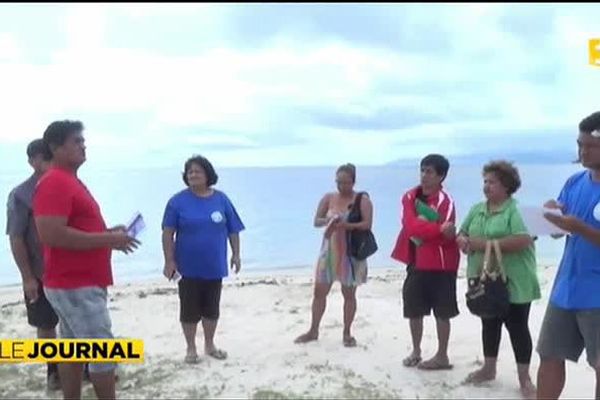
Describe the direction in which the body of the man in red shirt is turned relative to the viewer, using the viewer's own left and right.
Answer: facing to the right of the viewer

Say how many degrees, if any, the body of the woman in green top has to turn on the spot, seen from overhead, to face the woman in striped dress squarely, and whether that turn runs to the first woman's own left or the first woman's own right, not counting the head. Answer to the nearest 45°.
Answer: approximately 90° to the first woman's own right

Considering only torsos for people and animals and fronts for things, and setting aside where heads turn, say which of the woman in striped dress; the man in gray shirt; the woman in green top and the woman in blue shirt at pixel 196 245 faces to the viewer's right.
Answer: the man in gray shirt

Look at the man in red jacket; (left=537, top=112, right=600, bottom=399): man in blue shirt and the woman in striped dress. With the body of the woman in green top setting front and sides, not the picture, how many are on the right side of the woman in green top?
2

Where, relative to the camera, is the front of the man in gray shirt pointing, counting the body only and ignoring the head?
to the viewer's right

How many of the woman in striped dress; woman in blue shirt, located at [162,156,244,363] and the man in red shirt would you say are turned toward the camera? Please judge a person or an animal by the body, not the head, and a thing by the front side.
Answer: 2

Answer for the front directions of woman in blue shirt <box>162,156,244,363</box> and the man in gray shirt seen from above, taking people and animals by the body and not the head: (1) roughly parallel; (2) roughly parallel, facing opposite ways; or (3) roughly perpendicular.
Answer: roughly perpendicular

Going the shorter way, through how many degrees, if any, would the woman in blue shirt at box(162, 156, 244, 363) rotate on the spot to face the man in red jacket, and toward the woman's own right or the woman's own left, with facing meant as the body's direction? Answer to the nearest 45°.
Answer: approximately 90° to the woman's own left

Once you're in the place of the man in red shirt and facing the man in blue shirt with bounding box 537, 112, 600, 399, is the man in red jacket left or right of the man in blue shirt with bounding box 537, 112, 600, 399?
left
